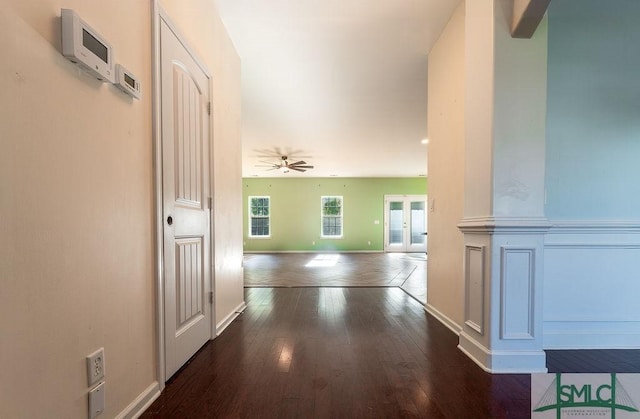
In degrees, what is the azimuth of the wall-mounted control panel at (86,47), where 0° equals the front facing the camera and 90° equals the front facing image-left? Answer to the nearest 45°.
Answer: approximately 315°

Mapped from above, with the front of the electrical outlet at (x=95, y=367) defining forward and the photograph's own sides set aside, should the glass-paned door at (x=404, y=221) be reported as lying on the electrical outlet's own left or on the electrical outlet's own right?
on the electrical outlet's own left

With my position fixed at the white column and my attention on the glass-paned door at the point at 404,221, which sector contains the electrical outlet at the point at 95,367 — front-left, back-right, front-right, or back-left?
back-left

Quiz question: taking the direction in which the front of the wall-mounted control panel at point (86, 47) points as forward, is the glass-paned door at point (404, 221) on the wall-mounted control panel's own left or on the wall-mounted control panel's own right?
on the wall-mounted control panel's own left

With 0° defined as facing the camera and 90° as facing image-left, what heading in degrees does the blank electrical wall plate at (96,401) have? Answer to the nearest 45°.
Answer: approximately 315°
